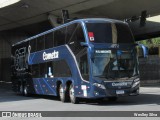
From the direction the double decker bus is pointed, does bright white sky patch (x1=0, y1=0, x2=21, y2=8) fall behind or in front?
behind

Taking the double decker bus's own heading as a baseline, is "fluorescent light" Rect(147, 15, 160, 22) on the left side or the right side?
on its left

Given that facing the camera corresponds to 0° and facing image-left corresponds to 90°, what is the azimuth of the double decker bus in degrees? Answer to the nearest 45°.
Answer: approximately 315°
